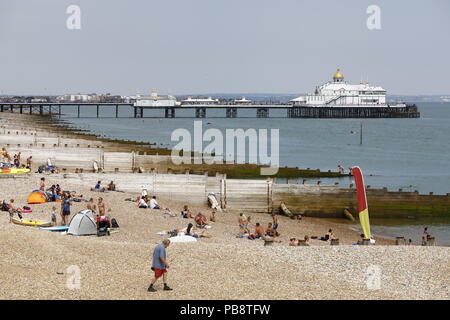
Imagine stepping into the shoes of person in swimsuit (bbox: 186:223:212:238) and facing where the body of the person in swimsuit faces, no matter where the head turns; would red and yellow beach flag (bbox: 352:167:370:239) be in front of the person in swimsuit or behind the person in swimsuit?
in front

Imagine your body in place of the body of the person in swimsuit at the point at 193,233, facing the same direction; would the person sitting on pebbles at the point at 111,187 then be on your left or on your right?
on your left

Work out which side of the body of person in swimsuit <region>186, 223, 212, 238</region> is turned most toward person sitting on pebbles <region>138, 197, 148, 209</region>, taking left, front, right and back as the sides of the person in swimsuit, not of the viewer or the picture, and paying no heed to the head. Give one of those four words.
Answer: left

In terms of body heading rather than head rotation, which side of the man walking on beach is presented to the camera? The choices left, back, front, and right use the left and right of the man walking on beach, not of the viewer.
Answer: right
